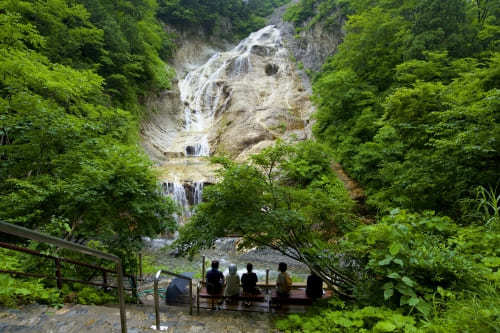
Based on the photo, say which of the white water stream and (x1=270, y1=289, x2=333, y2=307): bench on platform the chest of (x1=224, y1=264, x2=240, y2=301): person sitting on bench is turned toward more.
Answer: the white water stream

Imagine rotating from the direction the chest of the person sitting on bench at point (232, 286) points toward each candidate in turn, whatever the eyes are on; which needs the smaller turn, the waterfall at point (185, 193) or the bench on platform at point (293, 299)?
the waterfall

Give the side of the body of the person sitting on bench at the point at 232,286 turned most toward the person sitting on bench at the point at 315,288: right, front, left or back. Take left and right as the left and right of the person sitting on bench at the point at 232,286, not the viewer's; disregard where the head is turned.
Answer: right

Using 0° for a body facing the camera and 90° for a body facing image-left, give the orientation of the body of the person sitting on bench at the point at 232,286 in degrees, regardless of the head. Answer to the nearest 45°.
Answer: approximately 180°
